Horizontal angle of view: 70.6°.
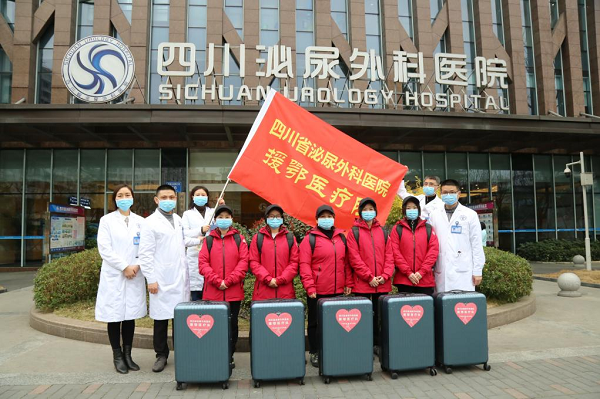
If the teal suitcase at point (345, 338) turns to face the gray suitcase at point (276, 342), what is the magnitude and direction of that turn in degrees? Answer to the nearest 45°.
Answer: approximately 90° to its right

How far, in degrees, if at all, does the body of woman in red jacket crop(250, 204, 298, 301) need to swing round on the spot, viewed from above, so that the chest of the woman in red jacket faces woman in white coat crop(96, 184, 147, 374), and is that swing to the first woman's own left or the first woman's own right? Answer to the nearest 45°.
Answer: approximately 90° to the first woman's own right

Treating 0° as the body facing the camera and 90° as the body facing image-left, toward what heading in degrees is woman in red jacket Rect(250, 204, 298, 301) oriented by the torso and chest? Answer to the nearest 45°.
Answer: approximately 0°

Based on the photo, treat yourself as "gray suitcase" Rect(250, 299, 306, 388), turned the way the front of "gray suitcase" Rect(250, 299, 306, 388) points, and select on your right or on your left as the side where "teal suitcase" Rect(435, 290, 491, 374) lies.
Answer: on your left

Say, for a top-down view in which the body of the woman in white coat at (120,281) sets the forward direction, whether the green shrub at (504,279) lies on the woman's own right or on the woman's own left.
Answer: on the woman's own left

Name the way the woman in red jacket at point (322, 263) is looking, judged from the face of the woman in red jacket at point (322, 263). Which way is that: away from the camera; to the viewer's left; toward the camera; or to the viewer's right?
toward the camera

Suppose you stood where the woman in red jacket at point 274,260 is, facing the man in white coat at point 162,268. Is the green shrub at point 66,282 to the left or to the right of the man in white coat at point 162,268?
right

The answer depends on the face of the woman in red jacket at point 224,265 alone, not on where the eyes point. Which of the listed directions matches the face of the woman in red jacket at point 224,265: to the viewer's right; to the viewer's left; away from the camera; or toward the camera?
toward the camera

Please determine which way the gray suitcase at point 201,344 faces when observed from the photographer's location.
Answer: facing the viewer

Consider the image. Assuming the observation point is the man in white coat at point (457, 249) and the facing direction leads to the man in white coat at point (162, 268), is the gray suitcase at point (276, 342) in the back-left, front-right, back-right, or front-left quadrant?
front-left

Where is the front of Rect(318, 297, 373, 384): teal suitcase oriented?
toward the camera

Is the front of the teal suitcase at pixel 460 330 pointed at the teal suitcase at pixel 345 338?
no

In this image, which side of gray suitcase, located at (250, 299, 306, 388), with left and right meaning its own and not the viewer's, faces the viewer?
front

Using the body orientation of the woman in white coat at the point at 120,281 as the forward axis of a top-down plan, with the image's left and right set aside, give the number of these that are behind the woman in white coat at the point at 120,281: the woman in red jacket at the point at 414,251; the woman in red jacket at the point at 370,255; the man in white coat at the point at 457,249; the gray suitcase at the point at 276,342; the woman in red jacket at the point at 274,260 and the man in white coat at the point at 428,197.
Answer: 0

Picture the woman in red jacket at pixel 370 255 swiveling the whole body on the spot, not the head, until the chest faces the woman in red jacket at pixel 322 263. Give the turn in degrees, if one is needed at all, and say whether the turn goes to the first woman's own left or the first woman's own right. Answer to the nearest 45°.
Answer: approximately 45° to the first woman's own right

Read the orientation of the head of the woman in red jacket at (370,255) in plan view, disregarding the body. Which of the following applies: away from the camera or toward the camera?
toward the camera

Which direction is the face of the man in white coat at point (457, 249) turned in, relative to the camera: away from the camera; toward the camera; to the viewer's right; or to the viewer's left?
toward the camera

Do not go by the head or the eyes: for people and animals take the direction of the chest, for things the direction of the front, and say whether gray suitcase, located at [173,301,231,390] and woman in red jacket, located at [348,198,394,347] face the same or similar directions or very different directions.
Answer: same or similar directions
